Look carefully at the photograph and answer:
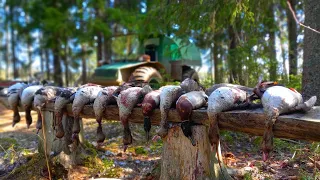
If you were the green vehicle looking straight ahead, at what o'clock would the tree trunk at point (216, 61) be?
The tree trunk is roughly at 6 o'clock from the green vehicle.

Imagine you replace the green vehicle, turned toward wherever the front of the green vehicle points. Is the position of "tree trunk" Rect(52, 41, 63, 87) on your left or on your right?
on your right

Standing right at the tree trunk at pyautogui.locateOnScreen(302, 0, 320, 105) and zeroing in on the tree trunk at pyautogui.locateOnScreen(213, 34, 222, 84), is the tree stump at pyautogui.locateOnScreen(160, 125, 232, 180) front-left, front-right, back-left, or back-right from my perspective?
back-left

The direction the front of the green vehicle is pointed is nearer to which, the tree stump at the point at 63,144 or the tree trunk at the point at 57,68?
the tree stump

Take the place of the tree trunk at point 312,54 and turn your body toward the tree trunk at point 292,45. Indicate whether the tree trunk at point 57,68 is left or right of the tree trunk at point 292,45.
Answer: left

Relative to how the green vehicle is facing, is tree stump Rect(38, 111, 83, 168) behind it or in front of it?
in front

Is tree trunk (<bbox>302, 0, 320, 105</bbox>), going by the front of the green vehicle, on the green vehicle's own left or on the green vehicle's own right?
on the green vehicle's own left

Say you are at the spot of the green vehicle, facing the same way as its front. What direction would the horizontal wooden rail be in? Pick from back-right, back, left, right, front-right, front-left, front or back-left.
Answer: front-left
